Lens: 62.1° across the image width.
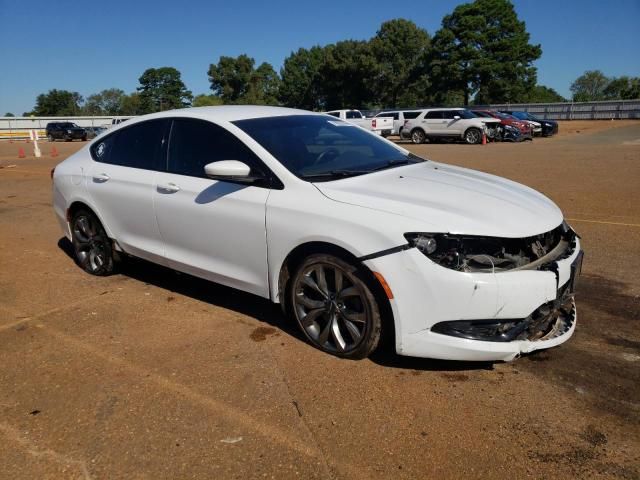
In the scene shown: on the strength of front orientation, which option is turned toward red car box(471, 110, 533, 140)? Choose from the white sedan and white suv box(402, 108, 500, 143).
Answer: the white suv

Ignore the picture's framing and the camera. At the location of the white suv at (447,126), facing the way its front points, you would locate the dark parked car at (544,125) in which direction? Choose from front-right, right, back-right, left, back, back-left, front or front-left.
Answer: front-left

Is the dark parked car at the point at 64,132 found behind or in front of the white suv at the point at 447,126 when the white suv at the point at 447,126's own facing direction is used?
behind

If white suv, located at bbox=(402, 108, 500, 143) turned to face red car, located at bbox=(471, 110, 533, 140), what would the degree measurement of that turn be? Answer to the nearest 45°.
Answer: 0° — it already faces it

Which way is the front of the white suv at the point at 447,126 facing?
to the viewer's right

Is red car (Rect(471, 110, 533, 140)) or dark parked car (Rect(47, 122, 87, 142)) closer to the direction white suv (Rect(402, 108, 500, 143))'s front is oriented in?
the red car

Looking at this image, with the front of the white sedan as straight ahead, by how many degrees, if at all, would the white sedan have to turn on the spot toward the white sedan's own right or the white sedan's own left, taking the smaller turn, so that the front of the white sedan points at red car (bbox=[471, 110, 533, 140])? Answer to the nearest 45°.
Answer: approximately 90° to the white sedan's own left

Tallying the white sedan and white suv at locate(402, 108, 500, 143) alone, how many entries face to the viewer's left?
0

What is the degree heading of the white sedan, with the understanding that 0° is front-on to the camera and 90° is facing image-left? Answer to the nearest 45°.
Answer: approximately 315°
